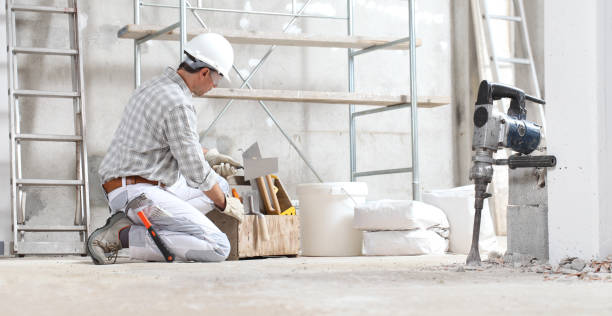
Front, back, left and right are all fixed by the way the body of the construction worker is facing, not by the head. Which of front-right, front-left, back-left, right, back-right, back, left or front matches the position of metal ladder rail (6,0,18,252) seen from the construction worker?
back-left

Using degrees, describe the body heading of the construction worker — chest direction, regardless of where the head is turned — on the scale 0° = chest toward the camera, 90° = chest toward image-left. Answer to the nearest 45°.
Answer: approximately 270°

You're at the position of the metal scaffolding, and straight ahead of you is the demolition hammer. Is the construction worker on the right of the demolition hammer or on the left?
right

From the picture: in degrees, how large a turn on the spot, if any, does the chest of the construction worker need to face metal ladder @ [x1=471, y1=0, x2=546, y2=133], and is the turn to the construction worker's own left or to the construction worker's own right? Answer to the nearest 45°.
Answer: approximately 45° to the construction worker's own left

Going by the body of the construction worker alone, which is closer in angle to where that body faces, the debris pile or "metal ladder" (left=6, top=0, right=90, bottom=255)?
the debris pile

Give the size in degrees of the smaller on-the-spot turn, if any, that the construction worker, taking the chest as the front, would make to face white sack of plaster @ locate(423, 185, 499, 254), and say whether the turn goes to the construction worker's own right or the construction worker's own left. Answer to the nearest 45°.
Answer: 0° — they already face it

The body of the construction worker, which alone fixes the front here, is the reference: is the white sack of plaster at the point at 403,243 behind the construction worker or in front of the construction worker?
in front

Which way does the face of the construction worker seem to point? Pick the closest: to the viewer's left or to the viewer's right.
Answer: to the viewer's right

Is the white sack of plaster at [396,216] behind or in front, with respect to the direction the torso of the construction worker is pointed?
in front

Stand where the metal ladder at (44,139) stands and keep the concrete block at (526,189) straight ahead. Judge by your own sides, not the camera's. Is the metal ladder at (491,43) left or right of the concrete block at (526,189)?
left
